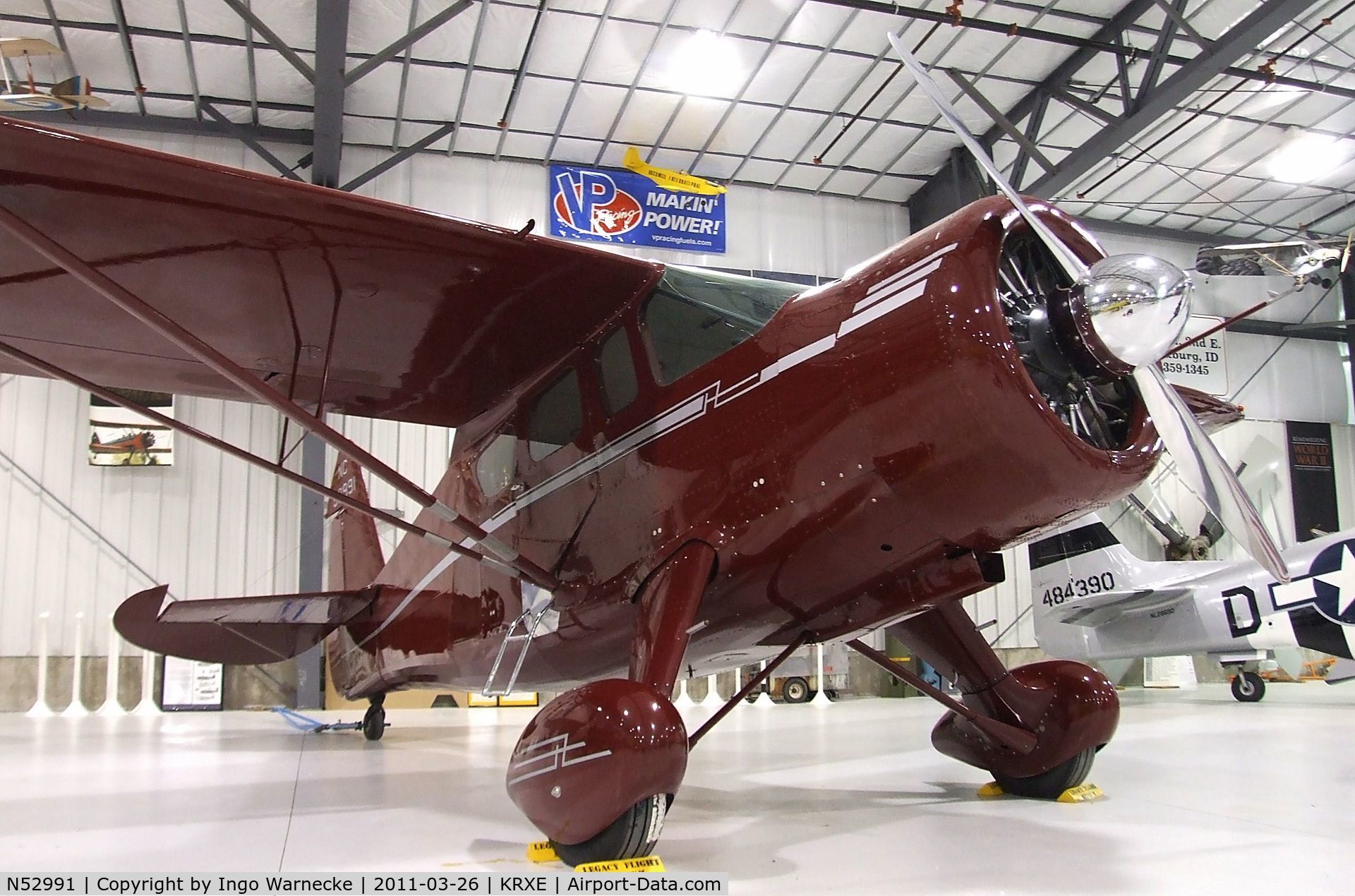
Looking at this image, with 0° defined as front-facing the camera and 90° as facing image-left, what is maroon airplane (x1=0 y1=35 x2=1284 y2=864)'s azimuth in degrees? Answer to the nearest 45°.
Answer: approximately 315°

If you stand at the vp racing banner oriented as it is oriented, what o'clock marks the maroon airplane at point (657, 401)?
The maroon airplane is roughly at 12 o'clock from the vp racing banner.

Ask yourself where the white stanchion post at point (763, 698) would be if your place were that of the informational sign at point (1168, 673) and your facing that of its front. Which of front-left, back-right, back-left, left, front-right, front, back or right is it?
front-right

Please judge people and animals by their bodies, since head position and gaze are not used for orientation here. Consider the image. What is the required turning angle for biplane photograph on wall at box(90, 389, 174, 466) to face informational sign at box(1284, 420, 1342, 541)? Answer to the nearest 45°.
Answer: approximately 90° to its left

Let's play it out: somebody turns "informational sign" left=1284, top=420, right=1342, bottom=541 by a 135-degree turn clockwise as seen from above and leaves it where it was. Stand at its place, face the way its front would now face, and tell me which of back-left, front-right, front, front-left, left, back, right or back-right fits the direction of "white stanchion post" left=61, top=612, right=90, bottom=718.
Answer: left

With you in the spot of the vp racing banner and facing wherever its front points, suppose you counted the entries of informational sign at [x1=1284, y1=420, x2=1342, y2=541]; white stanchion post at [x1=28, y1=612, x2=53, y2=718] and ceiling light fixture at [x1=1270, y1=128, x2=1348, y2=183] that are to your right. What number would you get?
1

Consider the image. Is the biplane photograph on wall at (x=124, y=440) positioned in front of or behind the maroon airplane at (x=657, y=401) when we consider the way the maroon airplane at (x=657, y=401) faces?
behind

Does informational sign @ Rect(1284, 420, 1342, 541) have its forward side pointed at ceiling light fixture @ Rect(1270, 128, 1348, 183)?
yes

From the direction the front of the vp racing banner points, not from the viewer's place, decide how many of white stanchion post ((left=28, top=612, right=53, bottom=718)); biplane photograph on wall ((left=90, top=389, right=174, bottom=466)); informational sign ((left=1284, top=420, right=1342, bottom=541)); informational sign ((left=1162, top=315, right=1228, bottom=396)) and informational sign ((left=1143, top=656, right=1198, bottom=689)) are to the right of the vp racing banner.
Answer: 2

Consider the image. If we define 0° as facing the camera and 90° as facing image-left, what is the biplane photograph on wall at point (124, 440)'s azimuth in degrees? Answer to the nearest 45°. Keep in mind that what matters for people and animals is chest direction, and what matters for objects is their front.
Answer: approximately 0°

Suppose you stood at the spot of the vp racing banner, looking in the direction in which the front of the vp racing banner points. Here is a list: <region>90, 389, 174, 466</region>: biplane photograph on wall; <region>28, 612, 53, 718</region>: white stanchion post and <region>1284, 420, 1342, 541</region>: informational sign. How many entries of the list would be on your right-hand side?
2

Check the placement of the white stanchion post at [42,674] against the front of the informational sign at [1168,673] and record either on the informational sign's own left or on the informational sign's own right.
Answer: on the informational sign's own right
